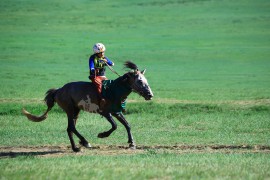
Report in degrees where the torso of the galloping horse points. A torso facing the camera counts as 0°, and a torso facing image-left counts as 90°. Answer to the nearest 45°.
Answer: approximately 270°
